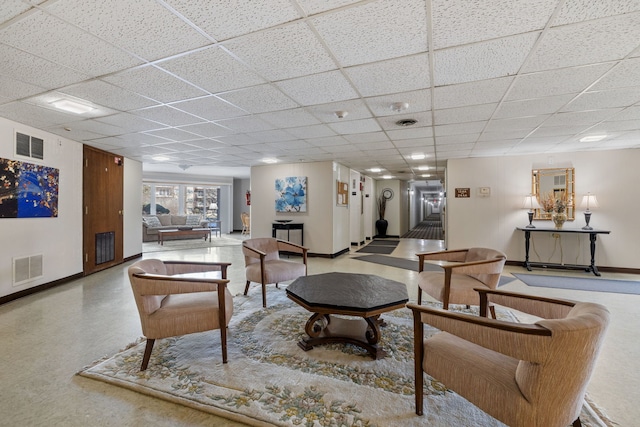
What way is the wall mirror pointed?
toward the camera

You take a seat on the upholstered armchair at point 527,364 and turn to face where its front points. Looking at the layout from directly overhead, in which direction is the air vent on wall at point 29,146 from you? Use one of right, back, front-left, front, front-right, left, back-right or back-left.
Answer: front-left

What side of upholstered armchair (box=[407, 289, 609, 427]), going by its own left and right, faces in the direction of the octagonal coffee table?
front

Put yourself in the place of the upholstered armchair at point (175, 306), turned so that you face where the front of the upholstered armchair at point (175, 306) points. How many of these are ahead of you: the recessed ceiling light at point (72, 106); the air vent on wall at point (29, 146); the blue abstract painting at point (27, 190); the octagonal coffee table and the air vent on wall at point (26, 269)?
1

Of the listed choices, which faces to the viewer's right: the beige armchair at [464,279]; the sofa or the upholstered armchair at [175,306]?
the upholstered armchair

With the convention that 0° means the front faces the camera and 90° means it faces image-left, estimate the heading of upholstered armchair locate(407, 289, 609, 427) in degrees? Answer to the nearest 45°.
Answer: approximately 135°

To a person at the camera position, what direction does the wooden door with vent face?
facing the viewer and to the right of the viewer

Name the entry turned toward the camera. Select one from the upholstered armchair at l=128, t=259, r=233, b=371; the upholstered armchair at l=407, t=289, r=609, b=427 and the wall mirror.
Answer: the wall mirror

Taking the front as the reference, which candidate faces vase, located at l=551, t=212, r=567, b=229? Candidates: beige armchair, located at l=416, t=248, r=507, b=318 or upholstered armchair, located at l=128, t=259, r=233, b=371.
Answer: the upholstered armchair

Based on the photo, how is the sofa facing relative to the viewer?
toward the camera

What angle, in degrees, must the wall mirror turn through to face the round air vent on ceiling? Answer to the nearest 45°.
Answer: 0° — it already faces it

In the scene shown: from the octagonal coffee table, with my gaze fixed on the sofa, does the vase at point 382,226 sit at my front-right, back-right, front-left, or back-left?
front-right

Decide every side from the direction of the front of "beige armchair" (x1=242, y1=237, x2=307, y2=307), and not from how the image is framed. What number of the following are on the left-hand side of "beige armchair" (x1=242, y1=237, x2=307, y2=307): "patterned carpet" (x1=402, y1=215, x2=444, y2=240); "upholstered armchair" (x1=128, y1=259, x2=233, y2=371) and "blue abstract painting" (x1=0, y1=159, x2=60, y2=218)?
1

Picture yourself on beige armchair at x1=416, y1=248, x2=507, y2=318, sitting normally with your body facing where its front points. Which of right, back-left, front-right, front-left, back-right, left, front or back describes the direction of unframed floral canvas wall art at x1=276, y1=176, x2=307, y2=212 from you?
right

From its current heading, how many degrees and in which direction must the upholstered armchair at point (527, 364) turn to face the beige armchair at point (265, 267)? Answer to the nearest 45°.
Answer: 0° — it already faces it

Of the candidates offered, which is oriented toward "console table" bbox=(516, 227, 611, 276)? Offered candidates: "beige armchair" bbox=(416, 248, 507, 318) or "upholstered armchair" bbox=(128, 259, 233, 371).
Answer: the upholstered armchair
